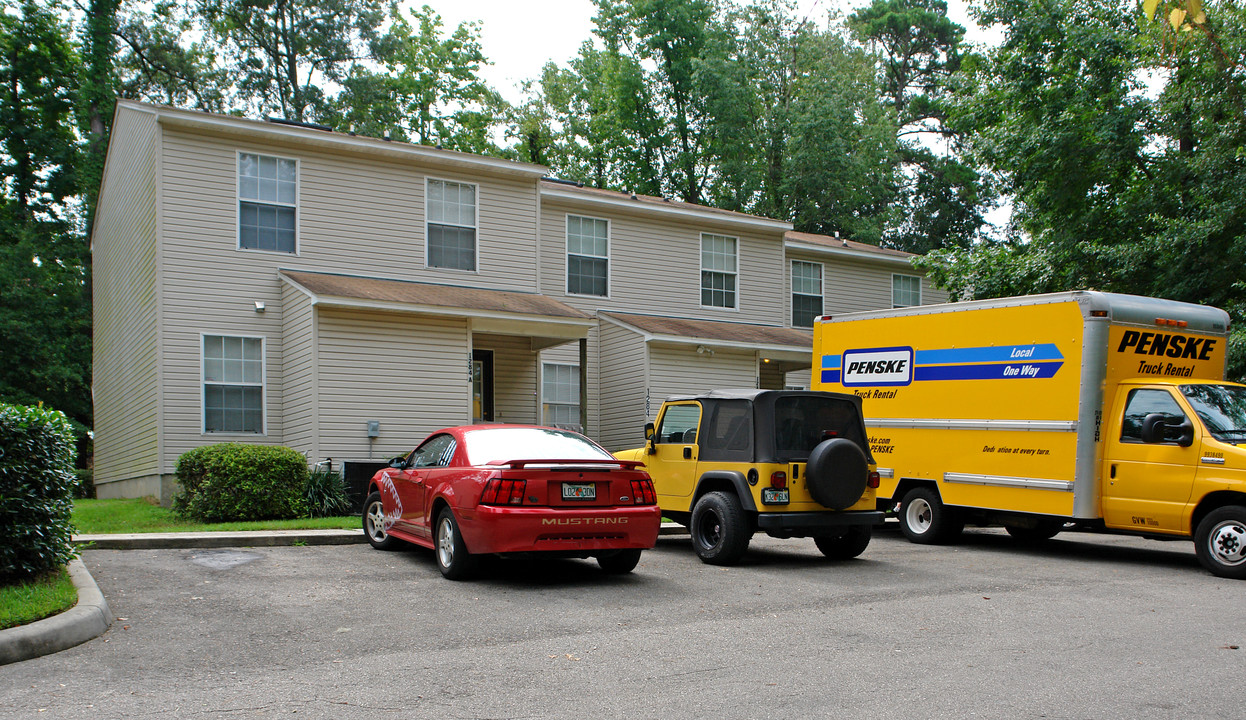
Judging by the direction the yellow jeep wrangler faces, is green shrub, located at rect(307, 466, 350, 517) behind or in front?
in front

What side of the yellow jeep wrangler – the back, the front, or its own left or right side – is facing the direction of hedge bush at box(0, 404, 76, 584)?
left

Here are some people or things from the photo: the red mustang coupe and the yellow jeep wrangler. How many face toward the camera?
0

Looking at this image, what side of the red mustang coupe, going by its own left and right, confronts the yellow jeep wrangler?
right

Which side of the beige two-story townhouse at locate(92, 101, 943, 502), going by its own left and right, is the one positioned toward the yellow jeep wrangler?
front

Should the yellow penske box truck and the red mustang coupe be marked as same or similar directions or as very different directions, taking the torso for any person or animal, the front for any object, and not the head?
very different directions

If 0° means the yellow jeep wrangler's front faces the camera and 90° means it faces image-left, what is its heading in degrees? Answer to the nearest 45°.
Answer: approximately 135°

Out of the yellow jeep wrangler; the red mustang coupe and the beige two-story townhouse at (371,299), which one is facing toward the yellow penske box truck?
the beige two-story townhouse

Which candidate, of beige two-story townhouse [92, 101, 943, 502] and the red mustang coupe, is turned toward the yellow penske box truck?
the beige two-story townhouse

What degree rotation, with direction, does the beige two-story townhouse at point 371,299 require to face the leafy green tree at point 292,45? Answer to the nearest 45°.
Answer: approximately 135° to its left

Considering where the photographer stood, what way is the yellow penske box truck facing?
facing the viewer and to the right of the viewer

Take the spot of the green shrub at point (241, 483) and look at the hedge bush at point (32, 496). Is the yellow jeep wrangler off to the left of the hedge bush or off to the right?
left

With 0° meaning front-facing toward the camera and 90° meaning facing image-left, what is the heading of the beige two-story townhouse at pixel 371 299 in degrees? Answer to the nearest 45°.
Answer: approximately 315°

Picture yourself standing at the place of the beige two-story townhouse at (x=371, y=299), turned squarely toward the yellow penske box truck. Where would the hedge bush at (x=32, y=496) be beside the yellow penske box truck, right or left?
right
